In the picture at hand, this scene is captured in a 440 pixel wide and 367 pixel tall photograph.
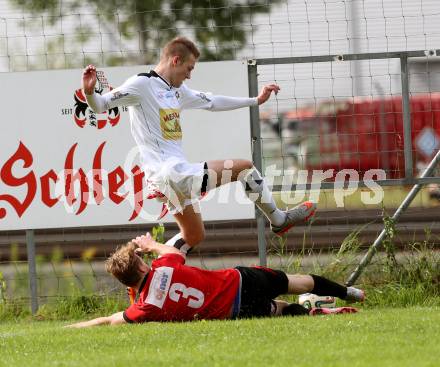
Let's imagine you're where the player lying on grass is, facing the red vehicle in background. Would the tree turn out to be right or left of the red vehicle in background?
left
